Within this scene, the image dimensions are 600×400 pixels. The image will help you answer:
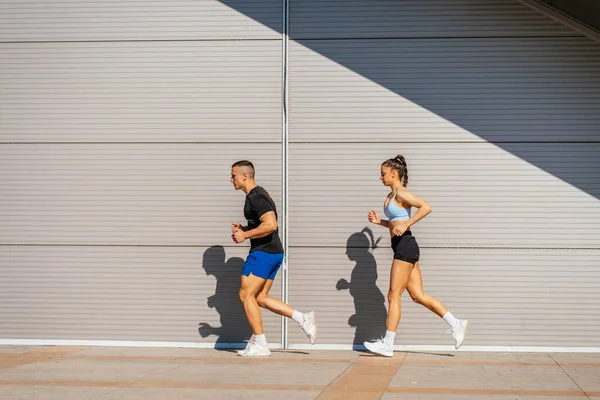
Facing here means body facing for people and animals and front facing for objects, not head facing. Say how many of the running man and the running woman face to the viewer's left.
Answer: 2

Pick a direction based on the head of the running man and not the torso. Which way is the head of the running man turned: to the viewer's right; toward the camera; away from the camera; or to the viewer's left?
to the viewer's left

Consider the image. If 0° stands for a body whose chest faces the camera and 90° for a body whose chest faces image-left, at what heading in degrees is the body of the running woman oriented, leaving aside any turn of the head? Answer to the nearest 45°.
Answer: approximately 90°

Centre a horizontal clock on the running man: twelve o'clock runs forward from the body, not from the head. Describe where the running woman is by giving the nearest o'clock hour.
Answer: The running woman is roughly at 6 o'clock from the running man.

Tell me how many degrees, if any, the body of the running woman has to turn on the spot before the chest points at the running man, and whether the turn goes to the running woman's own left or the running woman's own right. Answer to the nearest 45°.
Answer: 0° — they already face them

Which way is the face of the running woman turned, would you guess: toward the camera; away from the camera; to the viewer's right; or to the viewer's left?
to the viewer's left

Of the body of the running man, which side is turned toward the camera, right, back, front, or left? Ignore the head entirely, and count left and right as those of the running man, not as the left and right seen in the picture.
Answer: left
